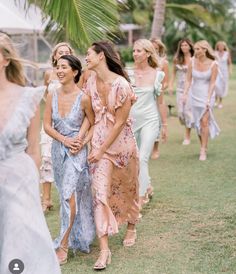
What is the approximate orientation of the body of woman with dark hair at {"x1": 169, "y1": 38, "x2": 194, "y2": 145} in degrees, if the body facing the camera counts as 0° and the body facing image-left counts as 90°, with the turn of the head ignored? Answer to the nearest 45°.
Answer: approximately 0°

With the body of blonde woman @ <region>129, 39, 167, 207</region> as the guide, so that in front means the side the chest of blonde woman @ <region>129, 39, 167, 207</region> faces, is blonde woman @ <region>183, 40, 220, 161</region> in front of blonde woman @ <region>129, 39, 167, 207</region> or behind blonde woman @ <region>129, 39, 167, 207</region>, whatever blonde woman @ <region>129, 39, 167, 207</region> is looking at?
behind

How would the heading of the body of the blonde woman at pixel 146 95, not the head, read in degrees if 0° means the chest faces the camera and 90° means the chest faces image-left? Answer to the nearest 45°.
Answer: approximately 45°

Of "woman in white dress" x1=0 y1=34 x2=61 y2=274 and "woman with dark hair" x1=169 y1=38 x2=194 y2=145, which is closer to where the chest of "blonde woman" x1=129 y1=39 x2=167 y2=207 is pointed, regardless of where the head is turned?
the woman in white dress

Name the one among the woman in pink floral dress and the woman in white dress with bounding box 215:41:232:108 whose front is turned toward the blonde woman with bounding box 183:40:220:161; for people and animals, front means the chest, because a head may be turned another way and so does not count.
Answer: the woman in white dress

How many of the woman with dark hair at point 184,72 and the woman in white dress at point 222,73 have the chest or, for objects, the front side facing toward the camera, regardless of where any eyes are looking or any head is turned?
2

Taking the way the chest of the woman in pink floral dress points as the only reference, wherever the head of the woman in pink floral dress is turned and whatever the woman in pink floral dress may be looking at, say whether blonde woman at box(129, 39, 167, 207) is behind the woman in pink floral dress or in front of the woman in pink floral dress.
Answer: behind

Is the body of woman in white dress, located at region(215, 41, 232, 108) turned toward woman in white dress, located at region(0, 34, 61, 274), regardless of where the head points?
yes

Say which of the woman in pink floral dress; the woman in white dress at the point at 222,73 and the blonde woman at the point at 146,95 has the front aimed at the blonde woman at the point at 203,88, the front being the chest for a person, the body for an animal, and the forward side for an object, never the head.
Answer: the woman in white dress
